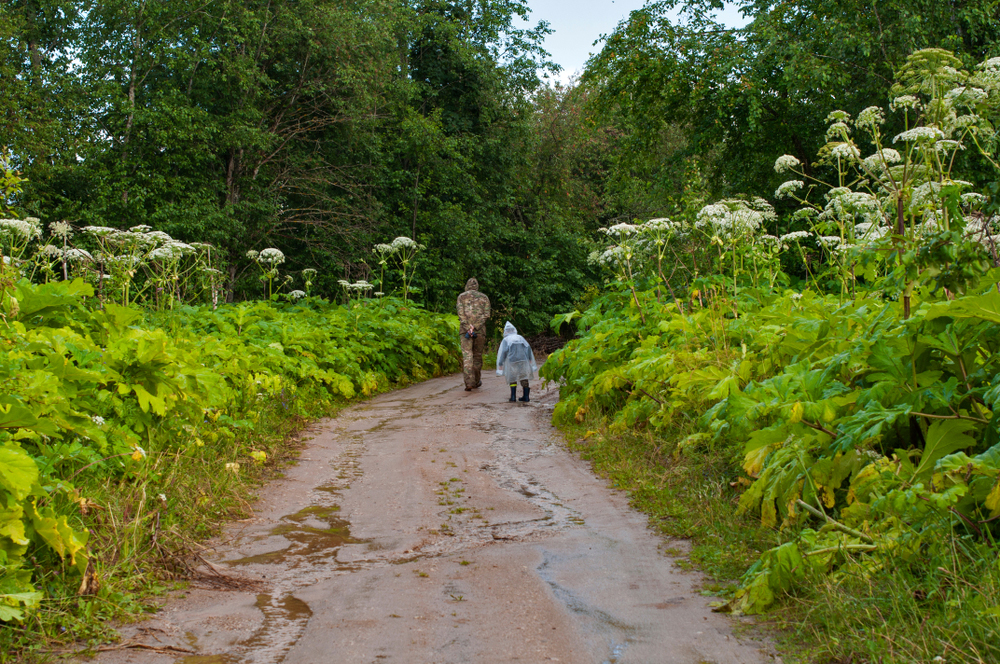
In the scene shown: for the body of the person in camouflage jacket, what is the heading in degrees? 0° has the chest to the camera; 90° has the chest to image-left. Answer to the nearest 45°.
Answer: approximately 180°

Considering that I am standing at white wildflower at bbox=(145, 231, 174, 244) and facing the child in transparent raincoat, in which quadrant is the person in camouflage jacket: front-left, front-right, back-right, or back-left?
front-left

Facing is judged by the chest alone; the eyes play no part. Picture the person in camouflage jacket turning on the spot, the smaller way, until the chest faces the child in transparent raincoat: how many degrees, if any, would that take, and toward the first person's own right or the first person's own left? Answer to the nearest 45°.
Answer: approximately 180°

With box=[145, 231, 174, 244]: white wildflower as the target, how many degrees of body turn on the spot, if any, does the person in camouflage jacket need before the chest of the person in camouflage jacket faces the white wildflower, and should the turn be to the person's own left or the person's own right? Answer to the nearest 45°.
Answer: approximately 135° to the person's own left
